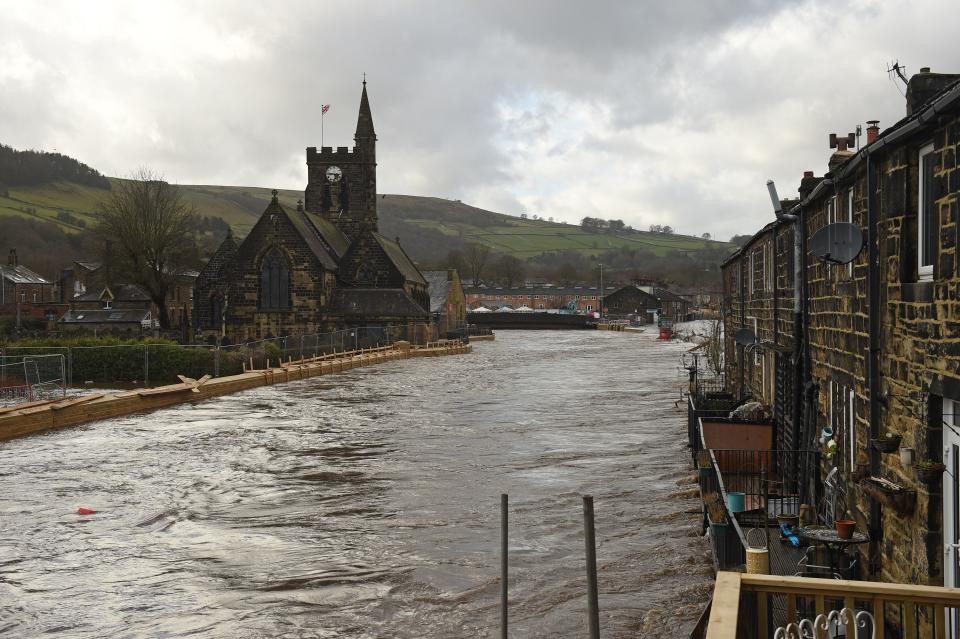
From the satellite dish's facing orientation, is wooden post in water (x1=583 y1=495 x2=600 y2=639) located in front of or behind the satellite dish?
in front

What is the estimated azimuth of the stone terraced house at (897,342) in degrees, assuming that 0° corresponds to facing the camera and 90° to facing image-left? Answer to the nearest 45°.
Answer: approximately 90°

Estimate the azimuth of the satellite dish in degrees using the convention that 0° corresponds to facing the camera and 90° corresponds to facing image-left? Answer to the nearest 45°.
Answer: approximately 45°

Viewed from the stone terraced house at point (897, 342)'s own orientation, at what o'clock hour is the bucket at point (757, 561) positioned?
The bucket is roughly at 10 o'clock from the stone terraced house.

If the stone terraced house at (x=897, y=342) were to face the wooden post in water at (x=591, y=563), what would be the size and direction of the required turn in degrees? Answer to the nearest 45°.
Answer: approximately 45° to its left
